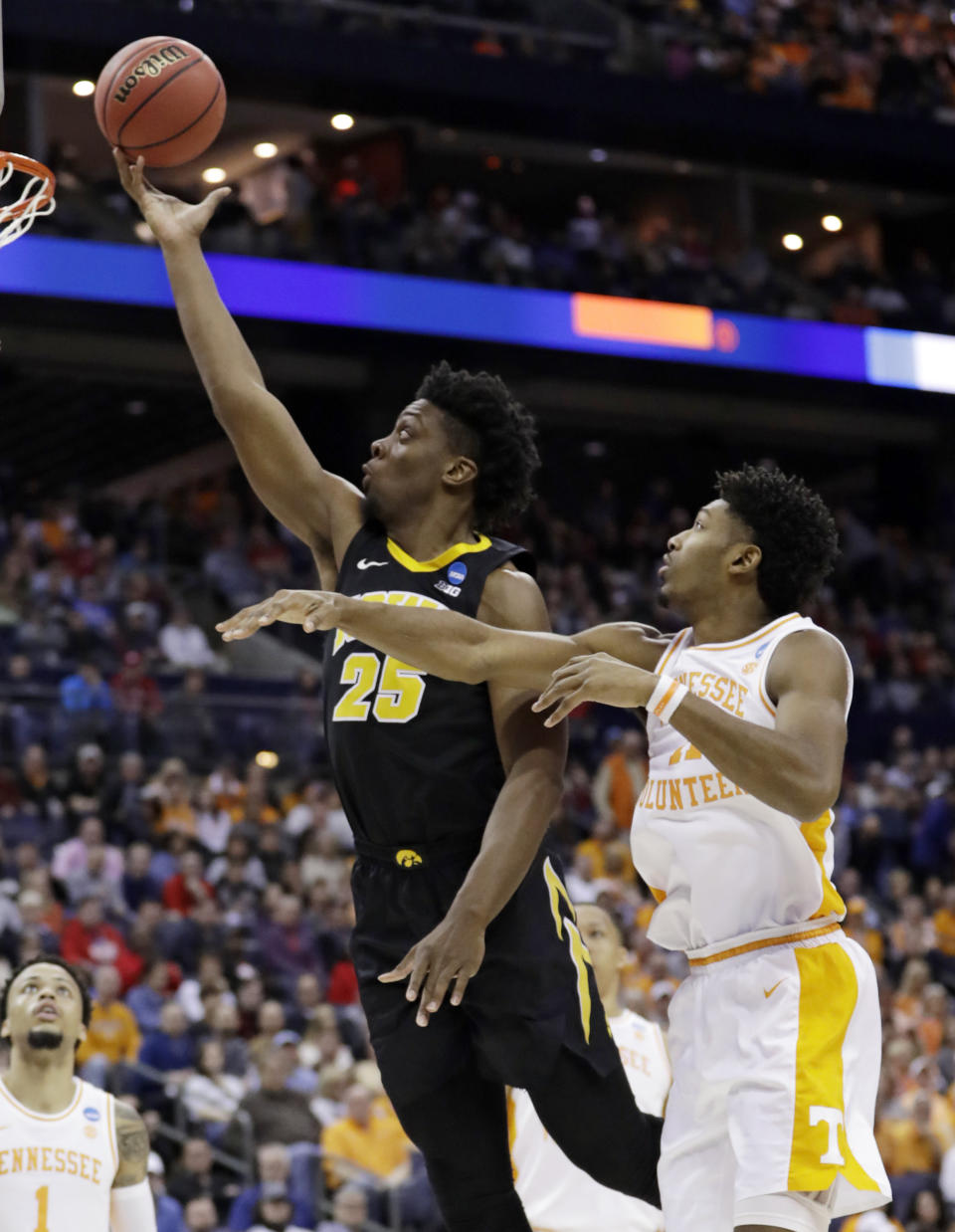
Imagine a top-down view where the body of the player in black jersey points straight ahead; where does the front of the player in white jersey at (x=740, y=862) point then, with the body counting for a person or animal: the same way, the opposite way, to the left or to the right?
the same way

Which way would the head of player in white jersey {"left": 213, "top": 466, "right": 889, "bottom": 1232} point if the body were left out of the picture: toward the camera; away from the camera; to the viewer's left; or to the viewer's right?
to the viewer's left

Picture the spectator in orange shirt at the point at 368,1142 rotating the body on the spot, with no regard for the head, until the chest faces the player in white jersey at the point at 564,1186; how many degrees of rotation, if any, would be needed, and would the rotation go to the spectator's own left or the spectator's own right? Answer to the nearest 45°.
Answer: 0° — they already face them

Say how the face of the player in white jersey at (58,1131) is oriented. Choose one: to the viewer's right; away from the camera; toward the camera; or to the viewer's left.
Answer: toward the camera

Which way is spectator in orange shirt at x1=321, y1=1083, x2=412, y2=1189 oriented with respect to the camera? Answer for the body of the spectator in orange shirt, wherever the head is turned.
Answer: toward the camera

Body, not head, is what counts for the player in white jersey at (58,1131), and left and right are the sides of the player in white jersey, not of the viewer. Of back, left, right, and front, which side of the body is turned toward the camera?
front

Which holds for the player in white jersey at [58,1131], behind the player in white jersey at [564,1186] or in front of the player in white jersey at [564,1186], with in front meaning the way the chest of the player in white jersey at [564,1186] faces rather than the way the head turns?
in front

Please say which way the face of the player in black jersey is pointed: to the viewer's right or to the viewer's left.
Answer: to the viewer's left

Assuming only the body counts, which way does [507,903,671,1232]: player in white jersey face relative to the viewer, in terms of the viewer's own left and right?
facing the viewer and to the left of the viewer

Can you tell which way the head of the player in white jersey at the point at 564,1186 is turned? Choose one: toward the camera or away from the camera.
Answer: toward the camera

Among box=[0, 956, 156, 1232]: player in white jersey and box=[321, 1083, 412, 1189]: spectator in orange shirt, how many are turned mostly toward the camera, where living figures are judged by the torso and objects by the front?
2

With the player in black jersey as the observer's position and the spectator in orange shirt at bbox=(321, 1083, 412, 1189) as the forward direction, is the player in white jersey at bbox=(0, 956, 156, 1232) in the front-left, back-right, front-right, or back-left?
front-left
